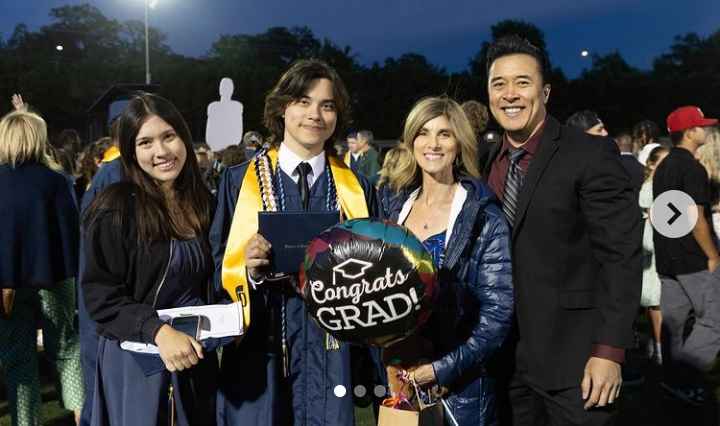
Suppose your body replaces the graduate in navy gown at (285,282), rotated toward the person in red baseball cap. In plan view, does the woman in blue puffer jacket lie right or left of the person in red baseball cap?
right

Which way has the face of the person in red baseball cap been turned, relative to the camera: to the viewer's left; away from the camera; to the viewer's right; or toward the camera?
to the viewer's right

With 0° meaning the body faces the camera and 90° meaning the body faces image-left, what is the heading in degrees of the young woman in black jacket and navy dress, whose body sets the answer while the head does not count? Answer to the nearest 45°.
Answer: approximately 315°

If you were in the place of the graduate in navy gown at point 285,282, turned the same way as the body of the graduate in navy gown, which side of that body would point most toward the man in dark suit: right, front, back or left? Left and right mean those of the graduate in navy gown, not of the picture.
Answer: left

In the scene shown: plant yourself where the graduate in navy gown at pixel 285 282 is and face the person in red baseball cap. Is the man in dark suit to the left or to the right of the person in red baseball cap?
right

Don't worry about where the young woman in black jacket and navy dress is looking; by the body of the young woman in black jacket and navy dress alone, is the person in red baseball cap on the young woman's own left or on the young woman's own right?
on the young woman's own left

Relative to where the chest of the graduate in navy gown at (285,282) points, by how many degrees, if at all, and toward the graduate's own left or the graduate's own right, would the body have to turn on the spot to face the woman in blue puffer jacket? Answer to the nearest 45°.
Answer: approximately 90° to the graduate's own left

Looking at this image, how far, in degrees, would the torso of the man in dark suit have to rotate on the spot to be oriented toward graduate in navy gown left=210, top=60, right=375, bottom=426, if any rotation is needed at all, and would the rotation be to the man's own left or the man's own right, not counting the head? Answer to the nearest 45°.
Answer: approximately 45° to the man's own right

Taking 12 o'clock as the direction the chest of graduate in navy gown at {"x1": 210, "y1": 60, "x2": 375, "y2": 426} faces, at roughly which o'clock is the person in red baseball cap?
The person in red baseball cap is roughly at 8 o'clock from the graduate in navy gown.
